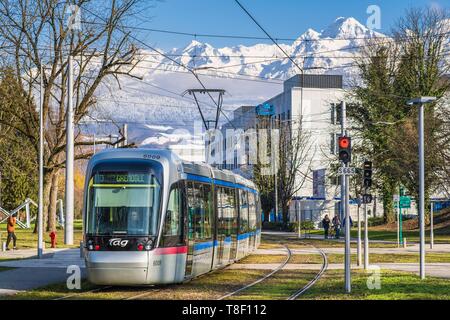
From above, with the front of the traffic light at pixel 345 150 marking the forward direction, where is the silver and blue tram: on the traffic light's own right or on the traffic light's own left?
on the traffic light's own right

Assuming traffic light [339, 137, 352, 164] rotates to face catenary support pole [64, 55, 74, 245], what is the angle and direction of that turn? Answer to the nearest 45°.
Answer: approximately 135° to its right

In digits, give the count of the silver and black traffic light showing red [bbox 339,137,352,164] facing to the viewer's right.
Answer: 0

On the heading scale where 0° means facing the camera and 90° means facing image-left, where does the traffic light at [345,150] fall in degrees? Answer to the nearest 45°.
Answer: approximately 0°

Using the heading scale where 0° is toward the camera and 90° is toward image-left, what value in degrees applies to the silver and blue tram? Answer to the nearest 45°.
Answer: approximately 45°
